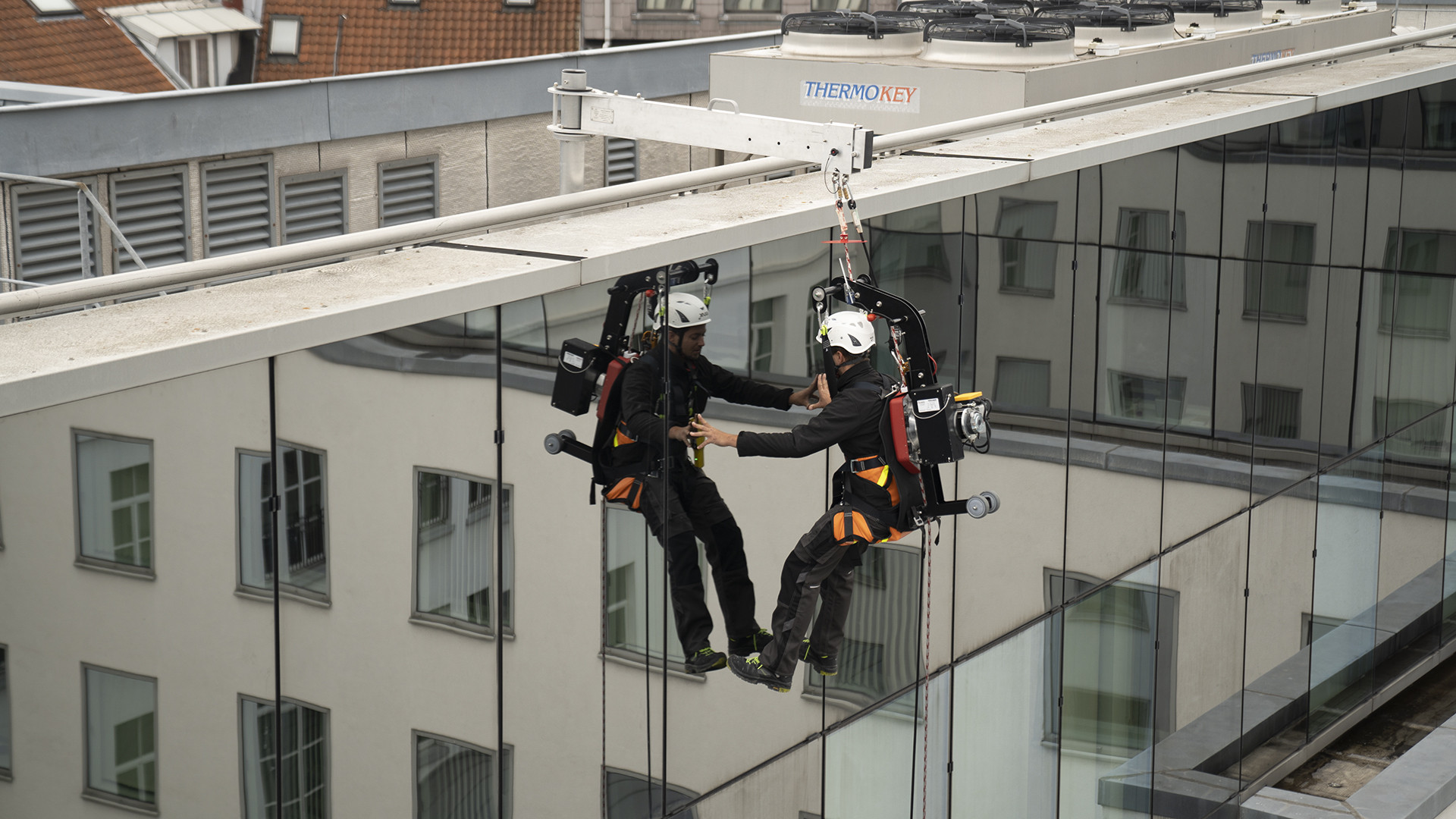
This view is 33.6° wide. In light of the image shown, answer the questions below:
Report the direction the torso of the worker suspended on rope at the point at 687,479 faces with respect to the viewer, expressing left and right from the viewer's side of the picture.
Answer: facing the viewer and to the right of the viewer

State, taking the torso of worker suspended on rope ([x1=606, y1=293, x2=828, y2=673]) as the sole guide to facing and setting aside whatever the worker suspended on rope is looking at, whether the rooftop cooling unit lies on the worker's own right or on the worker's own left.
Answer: on the worker's own left

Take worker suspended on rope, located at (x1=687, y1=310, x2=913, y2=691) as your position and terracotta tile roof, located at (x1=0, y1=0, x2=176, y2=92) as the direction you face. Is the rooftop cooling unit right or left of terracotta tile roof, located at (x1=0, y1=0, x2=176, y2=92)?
right

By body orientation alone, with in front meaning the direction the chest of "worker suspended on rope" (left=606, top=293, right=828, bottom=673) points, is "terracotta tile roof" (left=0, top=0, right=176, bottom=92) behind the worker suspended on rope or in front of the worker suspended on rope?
behind
